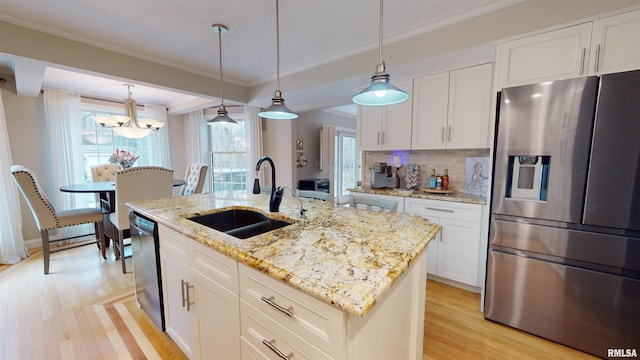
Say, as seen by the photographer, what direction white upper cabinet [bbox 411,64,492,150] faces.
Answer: facing the viewer and to the left of the viewer

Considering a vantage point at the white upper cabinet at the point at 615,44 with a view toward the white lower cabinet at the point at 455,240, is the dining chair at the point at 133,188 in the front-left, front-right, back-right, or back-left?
front-left

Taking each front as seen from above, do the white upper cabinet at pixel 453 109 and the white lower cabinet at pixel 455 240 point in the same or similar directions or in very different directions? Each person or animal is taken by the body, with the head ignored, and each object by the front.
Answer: same or similar directions

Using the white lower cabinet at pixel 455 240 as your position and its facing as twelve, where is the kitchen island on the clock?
The kitchen island is roughly at 1 o'clock from the white lower cabinet.

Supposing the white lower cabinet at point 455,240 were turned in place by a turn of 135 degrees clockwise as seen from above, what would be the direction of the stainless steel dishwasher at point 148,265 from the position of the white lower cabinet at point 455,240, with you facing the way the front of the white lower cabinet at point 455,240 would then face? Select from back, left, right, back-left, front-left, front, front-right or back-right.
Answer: back-left

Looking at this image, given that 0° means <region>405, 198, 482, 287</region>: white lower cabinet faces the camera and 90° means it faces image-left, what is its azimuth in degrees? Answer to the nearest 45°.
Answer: approximately 45°

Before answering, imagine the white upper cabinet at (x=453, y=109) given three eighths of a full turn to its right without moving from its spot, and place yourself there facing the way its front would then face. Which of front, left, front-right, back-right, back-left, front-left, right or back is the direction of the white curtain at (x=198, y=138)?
left

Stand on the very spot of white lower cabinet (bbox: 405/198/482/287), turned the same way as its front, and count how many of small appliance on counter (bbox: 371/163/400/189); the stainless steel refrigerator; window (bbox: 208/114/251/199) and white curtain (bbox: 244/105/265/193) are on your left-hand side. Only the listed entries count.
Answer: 1

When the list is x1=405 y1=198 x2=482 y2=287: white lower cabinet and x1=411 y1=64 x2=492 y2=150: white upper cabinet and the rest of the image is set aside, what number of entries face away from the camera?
0

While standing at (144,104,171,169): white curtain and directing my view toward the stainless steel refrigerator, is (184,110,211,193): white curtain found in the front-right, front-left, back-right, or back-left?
front-left

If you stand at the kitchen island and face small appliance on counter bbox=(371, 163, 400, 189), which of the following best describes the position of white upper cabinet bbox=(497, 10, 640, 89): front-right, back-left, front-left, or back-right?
front-right
